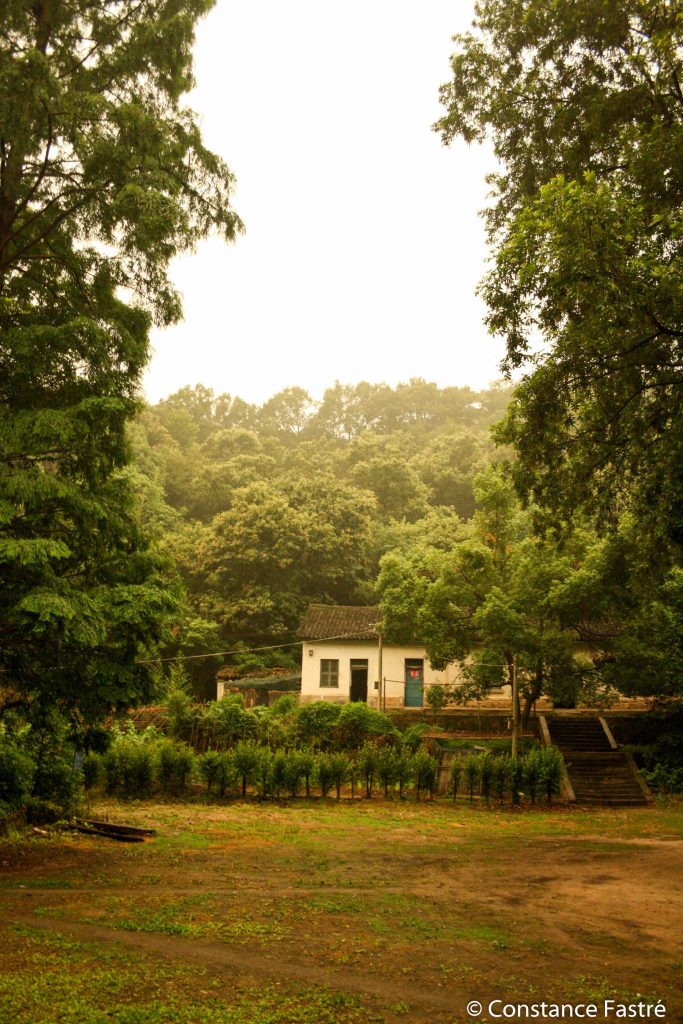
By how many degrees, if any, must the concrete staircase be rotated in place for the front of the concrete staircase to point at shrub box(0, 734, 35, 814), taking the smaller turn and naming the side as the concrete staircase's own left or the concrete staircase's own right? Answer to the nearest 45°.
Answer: approximately 45° to the concrete staircase's own right

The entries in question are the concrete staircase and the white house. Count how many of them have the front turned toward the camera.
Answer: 2

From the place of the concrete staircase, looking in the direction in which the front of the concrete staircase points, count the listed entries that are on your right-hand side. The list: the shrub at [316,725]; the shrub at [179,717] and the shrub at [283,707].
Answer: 3

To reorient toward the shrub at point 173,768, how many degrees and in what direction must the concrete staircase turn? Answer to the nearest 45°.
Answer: approximately 45° to its right
